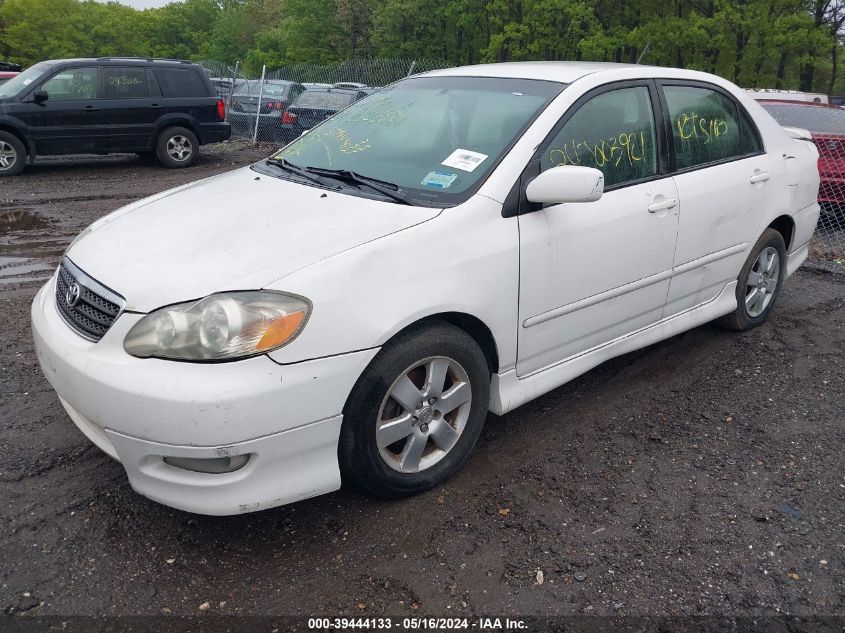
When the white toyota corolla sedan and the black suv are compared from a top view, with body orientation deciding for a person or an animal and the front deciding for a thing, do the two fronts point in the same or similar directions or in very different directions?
same or similar directions

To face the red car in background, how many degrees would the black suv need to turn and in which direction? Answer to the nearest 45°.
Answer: approximately 135° to its left

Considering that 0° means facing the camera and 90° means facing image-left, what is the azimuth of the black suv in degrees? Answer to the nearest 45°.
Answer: approximately 90°

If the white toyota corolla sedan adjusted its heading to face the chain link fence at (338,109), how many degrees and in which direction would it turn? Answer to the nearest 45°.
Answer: approximately 135° to its right

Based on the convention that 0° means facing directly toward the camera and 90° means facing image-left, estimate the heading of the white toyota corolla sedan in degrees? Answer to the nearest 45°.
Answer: approximately 45°

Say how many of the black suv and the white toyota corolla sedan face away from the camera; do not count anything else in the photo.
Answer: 0

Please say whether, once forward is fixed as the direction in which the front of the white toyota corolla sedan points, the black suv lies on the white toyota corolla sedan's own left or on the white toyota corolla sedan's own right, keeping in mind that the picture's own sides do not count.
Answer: on the white toyota corolla sedan's own right

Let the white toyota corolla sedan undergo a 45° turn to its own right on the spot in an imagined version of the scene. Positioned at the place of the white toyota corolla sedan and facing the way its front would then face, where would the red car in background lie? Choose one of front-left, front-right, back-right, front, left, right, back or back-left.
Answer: back-right
